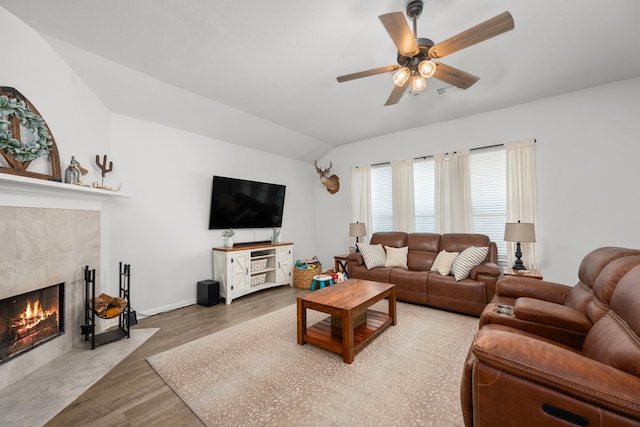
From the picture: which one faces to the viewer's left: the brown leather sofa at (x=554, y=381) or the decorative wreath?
the brown leather sofa

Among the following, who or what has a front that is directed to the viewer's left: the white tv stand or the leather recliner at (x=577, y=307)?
the leather recliner

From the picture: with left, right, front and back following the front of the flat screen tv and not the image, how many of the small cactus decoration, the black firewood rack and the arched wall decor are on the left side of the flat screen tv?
0

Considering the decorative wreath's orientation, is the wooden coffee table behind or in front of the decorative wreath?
in front

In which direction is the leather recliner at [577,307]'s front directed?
to the viewer's left

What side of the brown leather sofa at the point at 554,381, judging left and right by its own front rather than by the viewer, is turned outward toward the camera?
left

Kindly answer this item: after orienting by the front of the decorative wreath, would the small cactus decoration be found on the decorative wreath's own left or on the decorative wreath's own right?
on the decorative wreath's own left

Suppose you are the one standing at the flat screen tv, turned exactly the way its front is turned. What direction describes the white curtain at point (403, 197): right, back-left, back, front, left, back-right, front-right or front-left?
front-left

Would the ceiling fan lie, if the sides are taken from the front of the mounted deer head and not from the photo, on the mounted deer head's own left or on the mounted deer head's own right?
on the mounted deer head's own left

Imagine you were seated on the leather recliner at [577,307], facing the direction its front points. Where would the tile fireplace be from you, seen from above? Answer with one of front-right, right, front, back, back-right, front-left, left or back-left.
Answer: front-left

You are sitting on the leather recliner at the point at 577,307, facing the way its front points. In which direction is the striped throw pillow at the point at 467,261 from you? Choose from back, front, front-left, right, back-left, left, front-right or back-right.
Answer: front-right

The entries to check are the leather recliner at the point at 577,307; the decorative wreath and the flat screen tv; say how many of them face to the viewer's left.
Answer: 1

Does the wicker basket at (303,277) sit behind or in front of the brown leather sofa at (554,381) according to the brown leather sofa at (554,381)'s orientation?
in front

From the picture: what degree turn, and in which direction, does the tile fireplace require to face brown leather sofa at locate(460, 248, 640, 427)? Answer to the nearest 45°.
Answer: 0° — it already faces it

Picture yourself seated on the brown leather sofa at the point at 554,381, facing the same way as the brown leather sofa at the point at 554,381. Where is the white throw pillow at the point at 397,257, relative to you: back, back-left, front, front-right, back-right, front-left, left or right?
front-right

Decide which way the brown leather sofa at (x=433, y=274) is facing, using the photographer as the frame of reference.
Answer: facing the viewer and to the left of the viewer

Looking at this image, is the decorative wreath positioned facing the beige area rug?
yes

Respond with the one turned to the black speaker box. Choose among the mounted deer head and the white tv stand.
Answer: the mounted deer head

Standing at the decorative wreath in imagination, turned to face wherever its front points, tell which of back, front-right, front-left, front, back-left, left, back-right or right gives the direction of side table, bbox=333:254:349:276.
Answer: front-left
